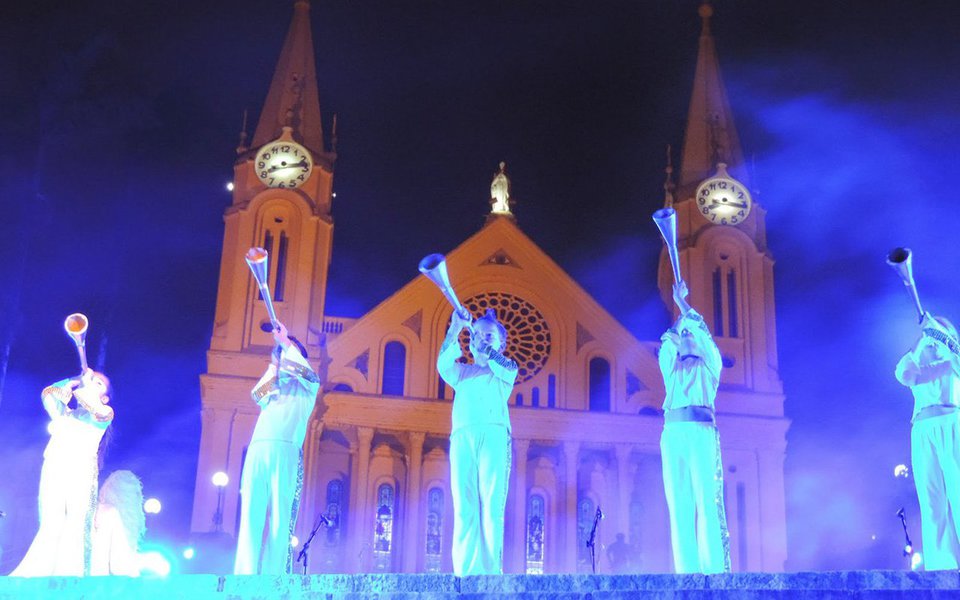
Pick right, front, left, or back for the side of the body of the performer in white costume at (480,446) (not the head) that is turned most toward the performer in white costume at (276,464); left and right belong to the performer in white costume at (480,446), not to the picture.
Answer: right

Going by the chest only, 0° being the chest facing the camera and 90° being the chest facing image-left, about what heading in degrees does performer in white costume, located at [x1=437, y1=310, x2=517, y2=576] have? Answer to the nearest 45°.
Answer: approximately 0°

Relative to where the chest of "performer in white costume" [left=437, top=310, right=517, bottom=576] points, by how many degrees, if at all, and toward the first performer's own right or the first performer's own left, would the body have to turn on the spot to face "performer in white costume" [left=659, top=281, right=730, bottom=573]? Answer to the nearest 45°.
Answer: approximately 90° to the first performer's own left

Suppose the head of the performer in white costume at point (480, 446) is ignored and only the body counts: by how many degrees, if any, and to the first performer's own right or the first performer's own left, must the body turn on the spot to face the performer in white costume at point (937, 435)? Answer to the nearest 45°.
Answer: approximately 90° to the first performer's own left

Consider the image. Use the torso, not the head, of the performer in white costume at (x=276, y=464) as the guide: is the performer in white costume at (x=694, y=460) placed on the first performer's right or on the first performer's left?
on the first performer's left

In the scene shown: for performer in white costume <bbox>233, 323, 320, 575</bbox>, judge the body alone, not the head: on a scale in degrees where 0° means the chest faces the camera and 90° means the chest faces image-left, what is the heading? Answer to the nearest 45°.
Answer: approximately 45°

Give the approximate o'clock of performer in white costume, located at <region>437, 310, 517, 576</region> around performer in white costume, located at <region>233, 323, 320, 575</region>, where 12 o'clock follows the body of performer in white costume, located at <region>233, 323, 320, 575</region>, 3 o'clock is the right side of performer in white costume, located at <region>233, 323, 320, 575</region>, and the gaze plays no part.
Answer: performer in white costume, located at <region>437, 310, 517, 576</region> is roughly at 8 o'clock from performer in white costume, located at <region>233, 323, 320, 575</region>.
